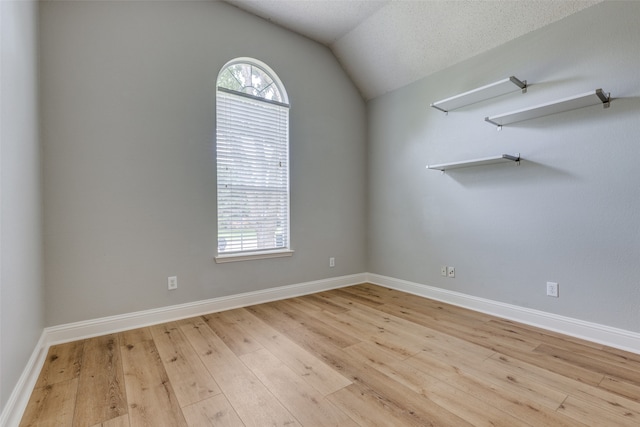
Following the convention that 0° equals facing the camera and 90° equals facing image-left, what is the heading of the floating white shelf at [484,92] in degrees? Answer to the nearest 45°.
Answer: approximately 45°

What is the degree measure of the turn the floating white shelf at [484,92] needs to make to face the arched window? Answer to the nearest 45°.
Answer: approximately 45° to its right

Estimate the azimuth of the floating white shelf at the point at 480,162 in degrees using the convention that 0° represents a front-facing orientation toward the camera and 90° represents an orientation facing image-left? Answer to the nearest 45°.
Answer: approximately 45°
